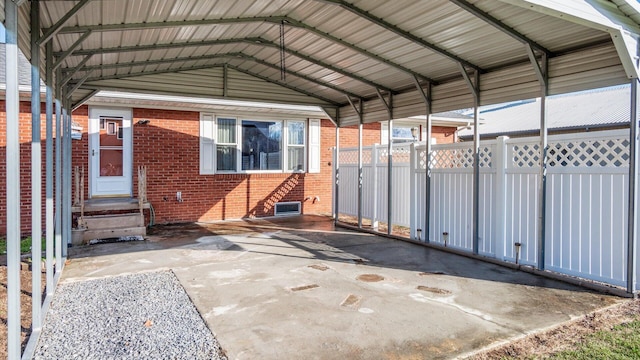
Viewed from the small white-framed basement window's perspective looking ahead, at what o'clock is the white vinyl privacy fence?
The white vinyl privacy fence is roughly at 11 o'clock from the small white-framed basement window.

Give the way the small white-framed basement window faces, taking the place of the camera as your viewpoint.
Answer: facing the viewer

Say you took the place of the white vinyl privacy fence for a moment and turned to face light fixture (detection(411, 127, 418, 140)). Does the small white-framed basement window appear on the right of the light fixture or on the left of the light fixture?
left

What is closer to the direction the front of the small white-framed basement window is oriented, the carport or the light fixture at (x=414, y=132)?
the carport

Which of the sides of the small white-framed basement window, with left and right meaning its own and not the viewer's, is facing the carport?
front

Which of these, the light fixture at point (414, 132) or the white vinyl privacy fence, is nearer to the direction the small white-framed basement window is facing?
the white vinyl privacy fence

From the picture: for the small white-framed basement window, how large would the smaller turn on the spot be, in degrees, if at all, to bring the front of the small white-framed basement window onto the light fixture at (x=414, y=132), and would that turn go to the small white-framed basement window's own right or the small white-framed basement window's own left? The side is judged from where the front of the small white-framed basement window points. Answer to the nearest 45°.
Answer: approximately 90° to the small white-framed basement window's own left
